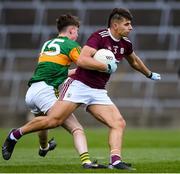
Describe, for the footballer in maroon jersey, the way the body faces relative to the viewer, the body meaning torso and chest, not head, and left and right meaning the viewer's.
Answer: facing the viewer and to the right of the viewer
